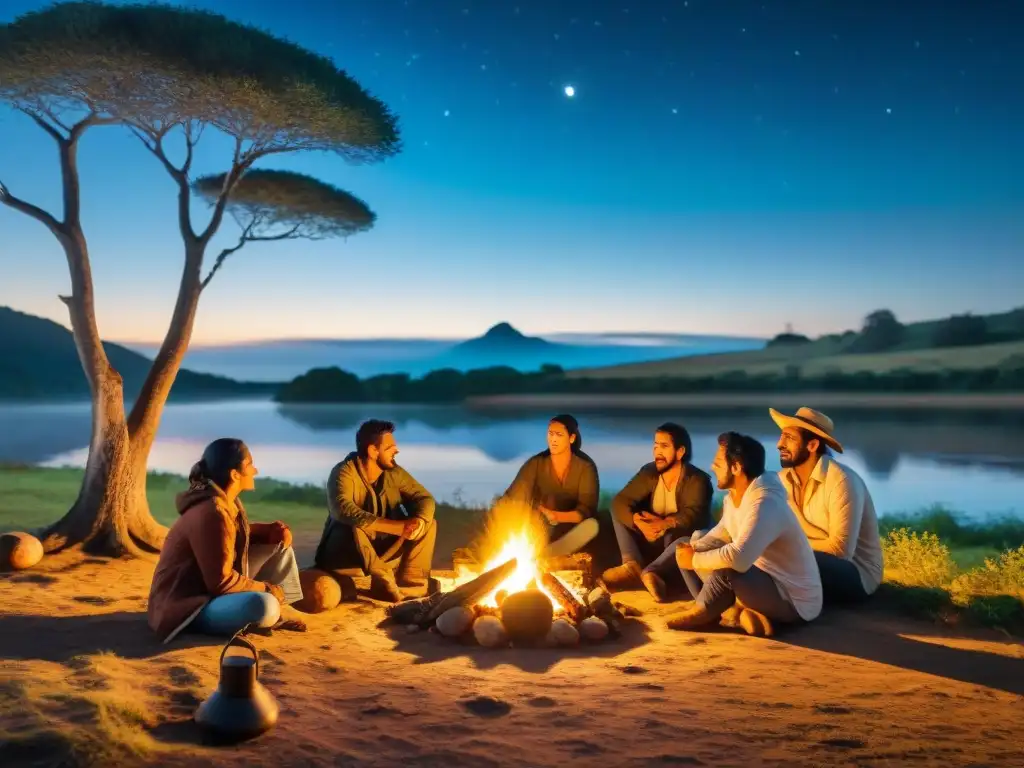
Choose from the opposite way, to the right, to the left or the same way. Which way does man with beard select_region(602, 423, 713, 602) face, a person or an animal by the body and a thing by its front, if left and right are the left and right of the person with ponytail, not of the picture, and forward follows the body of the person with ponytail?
the opposite way

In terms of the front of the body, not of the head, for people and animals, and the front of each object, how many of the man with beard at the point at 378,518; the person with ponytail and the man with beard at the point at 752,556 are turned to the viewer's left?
1

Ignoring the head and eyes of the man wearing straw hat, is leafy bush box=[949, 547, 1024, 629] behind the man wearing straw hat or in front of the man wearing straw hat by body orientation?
behind

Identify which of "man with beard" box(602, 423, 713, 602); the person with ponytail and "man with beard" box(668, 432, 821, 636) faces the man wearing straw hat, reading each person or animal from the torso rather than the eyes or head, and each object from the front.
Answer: the person with ponytail

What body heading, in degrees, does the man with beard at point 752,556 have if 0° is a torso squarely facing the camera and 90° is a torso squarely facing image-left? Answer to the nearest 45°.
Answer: approximately 90°

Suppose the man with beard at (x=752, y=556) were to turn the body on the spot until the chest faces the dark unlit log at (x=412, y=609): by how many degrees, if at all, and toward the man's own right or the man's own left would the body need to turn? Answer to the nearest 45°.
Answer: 0° — they already face it

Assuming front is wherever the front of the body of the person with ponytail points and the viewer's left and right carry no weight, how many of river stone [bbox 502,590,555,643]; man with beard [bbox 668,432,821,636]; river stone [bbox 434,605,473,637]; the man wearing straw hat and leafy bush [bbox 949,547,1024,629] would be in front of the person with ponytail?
5

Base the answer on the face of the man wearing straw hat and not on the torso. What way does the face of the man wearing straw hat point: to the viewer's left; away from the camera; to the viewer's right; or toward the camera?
to the viewer's left

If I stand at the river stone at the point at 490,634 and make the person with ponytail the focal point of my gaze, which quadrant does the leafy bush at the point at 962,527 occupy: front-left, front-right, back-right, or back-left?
back-right

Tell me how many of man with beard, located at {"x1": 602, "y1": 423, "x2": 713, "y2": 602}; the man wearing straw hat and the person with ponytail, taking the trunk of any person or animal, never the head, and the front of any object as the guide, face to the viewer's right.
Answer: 1

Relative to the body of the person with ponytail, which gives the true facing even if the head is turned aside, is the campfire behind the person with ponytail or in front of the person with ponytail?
in front

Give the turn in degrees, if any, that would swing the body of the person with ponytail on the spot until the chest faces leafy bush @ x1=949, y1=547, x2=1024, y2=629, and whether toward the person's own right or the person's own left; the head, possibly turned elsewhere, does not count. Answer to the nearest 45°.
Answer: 0° — they already face it

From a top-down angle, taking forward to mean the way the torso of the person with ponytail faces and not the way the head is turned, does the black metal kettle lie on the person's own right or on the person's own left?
on the person's own right

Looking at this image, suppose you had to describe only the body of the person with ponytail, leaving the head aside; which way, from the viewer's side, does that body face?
to the viewer's right

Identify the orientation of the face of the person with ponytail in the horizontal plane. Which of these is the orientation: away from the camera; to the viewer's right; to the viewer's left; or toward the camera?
to the viewer's right
